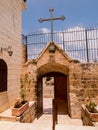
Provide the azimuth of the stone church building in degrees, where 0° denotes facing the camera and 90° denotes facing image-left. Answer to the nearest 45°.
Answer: approximately 0°

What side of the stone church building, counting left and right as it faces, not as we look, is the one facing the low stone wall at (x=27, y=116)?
front
